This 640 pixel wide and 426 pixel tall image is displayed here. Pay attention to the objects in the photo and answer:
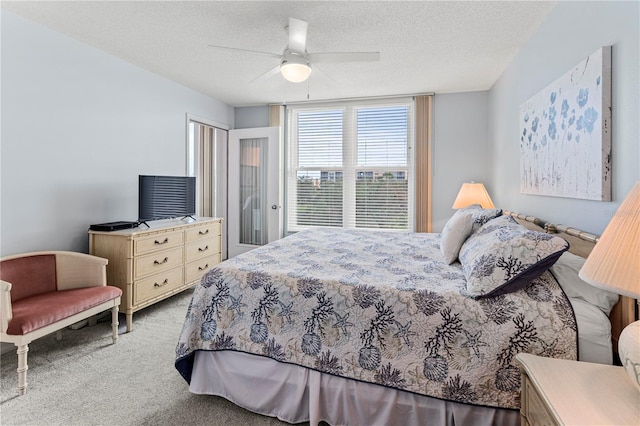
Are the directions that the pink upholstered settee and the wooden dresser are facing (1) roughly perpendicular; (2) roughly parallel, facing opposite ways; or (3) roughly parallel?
roughly parallel

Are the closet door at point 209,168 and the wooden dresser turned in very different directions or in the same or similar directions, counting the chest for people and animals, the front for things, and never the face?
same or similar directions

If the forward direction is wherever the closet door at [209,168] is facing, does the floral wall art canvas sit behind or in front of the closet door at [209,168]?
in front

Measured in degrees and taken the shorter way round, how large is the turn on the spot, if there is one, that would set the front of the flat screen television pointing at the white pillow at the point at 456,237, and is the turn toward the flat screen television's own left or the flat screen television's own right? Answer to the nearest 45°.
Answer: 0° — it already faces it

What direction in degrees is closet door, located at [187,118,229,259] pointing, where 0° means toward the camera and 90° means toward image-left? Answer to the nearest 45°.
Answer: approximately 315°

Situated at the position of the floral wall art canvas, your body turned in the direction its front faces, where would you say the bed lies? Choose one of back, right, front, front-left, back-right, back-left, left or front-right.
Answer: front

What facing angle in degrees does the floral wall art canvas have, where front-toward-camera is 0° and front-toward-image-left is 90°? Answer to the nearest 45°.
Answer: approximately 45°

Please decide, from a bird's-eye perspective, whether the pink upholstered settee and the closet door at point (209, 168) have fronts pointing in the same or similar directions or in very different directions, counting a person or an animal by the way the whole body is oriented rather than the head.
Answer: same or similar directions

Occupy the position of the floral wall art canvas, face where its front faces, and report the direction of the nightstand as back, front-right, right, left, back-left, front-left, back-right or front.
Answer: front-left

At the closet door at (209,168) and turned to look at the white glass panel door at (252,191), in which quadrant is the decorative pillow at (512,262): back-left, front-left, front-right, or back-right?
front-right

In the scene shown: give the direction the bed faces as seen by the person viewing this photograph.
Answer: facing to the left of the viewer

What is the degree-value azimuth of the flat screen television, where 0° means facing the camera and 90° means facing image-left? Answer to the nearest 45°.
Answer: approximately 315°

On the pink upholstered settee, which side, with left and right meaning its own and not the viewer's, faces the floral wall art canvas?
front

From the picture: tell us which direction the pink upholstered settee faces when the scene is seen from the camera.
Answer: facing the viewer and to the right of the viewer

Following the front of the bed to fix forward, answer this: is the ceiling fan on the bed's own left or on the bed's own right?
on the bed's own right
